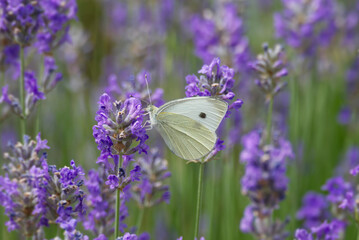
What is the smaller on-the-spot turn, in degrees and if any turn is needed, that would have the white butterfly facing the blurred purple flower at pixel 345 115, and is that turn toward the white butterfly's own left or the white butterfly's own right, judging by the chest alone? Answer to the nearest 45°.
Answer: approximately 135° to the white butterfly's own right

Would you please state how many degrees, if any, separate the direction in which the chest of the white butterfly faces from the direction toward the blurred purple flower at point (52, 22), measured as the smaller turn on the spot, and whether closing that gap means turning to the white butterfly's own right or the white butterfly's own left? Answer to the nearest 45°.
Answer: approximately 45° to the white butterfly's own right

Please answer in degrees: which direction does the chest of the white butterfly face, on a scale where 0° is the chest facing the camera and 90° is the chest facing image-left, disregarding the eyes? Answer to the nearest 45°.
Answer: approximately 90°

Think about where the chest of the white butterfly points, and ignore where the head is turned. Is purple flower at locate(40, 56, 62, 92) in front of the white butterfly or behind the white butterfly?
in front

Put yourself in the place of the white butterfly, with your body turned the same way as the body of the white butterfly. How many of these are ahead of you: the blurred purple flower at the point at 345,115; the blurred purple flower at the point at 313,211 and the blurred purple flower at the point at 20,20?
1
